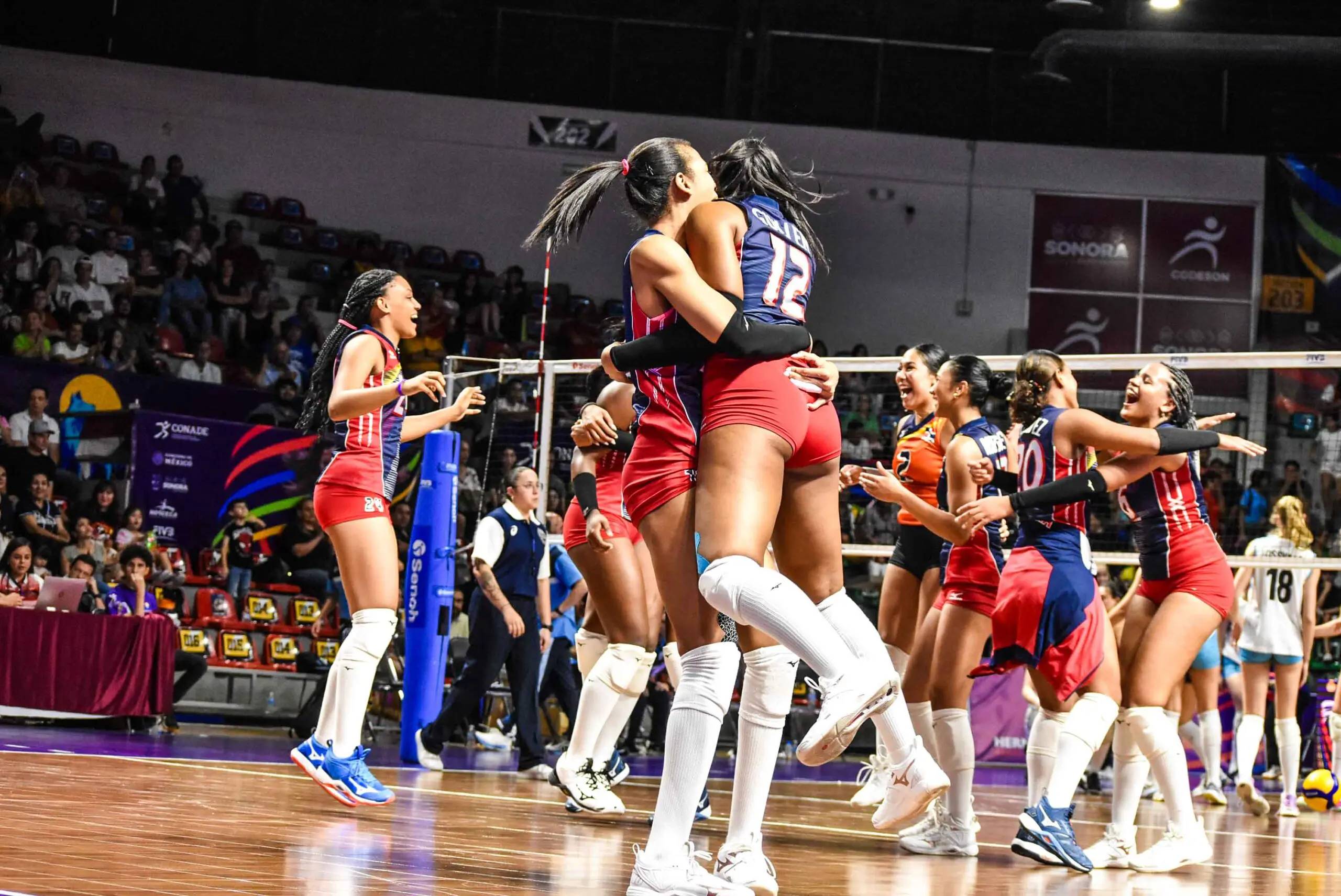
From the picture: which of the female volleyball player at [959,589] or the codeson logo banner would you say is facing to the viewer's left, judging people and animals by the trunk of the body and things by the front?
the female volleyball player

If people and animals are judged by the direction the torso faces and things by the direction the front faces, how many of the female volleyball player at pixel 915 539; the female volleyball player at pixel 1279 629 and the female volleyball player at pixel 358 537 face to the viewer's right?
1

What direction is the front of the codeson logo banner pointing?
toward the camera

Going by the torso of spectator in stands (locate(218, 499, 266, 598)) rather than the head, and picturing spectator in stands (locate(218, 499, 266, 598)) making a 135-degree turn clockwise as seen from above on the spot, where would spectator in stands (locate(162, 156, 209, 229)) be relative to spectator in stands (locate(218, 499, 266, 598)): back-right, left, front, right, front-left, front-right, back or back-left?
right

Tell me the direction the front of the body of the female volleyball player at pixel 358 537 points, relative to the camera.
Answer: to the viewer's right

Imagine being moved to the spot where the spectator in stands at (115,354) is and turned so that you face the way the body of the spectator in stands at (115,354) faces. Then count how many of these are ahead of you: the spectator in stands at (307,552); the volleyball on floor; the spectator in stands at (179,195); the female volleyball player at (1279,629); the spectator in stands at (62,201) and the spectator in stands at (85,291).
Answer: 3

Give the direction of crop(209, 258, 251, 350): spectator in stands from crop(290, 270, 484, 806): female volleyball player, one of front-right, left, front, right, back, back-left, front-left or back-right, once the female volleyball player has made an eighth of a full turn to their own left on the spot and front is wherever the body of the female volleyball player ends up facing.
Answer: front-left

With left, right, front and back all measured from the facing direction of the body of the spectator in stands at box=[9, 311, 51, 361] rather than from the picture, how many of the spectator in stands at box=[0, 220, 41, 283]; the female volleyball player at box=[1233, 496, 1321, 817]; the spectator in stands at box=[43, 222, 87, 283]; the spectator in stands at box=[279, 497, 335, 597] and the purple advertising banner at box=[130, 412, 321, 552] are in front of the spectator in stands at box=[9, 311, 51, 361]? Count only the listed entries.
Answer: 3

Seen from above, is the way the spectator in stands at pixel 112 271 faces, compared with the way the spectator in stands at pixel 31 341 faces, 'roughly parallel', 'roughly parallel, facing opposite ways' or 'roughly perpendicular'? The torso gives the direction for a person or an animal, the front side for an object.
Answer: roughly parallel

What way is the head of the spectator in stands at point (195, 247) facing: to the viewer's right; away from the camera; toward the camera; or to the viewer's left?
toward the camera

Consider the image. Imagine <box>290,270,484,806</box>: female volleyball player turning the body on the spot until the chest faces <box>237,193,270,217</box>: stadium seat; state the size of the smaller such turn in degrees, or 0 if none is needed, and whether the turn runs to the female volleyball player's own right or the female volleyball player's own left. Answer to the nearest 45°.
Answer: approximately 90° to the female volleyball player's own left

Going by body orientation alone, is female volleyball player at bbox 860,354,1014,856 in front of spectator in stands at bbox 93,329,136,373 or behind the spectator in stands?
in front

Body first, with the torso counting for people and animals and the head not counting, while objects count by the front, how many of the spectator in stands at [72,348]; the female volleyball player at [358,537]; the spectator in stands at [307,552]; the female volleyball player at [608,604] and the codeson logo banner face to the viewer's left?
0

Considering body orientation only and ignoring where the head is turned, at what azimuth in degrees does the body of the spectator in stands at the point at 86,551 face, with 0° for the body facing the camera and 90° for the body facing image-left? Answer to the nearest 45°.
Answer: approximately 315°

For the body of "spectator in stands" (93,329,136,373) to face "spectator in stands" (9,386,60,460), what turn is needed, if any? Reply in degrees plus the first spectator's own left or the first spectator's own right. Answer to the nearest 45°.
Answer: approximately 45° to the first spectator's own right

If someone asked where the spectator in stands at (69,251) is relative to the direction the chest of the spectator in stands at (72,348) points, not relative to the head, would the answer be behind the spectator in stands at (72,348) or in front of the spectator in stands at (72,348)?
behind

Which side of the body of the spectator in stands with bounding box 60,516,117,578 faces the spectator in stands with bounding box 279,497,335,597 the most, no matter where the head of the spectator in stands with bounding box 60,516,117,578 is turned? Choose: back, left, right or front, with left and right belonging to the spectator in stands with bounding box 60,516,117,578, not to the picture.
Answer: left
